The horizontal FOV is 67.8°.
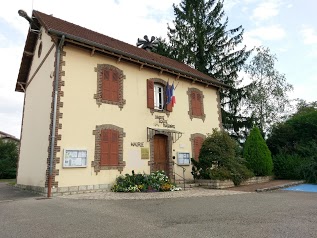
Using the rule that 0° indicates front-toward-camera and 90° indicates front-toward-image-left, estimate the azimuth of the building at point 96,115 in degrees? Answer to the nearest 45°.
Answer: approximately 315°

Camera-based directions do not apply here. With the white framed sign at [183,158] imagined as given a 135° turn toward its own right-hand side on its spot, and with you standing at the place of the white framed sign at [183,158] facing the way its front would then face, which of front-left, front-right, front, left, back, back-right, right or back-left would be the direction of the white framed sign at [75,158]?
front-left

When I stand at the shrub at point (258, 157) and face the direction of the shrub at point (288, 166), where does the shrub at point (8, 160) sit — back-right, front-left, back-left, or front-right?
back-left

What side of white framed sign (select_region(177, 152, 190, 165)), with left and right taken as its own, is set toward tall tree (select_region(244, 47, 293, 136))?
left

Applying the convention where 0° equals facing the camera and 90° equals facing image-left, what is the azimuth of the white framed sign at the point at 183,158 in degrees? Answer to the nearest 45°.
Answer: approximately 315°

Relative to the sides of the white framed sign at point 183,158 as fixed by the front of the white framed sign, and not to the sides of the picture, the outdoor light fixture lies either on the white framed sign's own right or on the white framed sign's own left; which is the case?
on the white framed sign's own right

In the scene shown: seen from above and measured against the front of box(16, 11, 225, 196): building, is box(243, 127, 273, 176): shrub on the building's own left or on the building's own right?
on the building's own left

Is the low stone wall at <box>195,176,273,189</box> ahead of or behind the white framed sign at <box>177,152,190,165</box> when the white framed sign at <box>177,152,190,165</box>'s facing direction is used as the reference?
ahead
